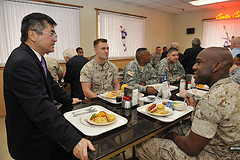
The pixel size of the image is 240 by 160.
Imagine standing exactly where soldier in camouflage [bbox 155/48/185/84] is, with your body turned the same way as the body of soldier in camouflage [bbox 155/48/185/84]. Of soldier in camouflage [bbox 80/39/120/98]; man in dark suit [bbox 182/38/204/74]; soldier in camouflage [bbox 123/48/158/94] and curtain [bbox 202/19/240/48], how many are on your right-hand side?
2

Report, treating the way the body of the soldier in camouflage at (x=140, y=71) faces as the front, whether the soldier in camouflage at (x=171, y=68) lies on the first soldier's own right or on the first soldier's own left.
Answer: on the first soldier's own left

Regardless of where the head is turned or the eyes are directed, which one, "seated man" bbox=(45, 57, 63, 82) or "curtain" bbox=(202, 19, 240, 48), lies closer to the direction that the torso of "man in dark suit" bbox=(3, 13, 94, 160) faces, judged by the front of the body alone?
the curtain

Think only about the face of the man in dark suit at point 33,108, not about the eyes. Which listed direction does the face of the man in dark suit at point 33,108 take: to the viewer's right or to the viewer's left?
to the viewer's right

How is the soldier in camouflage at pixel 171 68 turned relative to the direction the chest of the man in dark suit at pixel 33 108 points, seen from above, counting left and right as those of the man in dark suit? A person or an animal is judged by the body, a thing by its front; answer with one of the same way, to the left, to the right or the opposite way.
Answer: to the right

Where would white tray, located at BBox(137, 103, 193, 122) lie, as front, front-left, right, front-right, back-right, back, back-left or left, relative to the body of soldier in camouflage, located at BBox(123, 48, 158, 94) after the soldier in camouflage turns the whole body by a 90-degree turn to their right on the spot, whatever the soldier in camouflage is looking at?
front-left

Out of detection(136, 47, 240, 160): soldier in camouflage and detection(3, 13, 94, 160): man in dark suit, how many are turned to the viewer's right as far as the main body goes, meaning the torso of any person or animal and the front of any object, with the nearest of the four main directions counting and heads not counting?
1

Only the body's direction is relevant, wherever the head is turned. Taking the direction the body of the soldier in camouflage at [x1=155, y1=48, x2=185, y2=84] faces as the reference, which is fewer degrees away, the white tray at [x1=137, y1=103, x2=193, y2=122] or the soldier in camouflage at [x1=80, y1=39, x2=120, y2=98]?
the white tray

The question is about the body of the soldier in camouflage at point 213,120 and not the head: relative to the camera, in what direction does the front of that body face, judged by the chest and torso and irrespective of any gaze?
to the viewer's left

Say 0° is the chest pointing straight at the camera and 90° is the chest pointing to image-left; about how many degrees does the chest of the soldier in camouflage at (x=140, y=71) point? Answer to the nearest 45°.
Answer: approximately 315°

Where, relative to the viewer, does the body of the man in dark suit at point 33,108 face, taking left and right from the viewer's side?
facing to the right of the viewer

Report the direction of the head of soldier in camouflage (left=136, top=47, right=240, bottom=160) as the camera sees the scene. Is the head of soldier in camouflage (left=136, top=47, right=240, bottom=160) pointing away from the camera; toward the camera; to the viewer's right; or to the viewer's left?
to the viewer's left

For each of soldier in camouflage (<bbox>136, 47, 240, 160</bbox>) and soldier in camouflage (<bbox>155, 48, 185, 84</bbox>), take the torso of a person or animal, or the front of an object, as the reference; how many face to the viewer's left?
1
